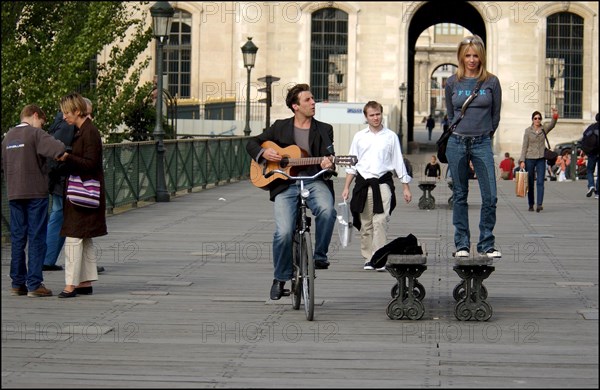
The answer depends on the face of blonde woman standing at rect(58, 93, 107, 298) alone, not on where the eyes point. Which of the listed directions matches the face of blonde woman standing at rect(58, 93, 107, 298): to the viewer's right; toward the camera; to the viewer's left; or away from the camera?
to the viewer's left

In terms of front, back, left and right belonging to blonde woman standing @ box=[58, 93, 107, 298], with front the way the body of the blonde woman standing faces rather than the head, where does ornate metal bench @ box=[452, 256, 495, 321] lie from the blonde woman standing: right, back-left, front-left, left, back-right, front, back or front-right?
back-left

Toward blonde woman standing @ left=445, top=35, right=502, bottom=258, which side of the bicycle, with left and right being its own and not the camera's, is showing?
left

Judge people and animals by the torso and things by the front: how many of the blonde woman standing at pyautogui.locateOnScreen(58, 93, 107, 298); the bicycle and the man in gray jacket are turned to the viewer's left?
1

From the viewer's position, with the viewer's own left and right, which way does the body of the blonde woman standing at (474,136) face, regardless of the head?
facing the viewer

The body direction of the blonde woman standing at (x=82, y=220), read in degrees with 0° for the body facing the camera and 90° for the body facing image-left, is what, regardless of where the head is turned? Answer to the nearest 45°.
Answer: approximately 90°

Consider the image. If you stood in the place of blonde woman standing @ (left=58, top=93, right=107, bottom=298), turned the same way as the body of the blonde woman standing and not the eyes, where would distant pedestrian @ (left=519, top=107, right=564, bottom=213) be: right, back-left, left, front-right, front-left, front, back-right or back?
back-right

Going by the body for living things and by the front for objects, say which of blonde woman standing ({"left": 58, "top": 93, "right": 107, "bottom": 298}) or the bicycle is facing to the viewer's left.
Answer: the blonde woman standing

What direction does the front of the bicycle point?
toward the camera
